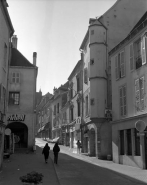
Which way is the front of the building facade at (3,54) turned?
to the viewer's right

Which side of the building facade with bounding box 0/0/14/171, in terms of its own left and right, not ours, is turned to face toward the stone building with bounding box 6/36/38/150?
left

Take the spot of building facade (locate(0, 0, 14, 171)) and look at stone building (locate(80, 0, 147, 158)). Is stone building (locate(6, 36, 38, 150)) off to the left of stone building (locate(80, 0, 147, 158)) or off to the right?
left
